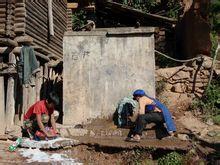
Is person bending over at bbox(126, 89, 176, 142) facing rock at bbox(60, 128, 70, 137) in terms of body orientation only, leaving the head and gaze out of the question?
yes

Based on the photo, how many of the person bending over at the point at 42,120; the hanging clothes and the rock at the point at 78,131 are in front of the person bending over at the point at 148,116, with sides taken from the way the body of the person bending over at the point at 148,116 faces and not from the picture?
3

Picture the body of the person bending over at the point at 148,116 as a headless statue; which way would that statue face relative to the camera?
to the viewer's left

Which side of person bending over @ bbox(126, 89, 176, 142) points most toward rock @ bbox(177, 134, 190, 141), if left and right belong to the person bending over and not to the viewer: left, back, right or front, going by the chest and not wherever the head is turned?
back

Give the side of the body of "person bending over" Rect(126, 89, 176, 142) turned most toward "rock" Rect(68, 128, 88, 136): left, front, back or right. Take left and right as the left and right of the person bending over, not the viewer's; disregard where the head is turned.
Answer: front

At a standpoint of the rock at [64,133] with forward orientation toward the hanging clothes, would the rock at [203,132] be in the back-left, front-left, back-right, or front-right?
back-right

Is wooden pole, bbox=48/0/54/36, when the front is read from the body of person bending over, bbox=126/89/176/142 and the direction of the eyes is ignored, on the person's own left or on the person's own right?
on the person's own right

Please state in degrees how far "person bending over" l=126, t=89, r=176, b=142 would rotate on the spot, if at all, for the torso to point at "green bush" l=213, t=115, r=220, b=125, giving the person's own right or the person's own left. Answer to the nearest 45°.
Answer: approximately 135° to the person's own right

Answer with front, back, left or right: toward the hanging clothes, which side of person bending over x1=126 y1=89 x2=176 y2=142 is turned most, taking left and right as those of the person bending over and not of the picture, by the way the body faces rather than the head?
front
